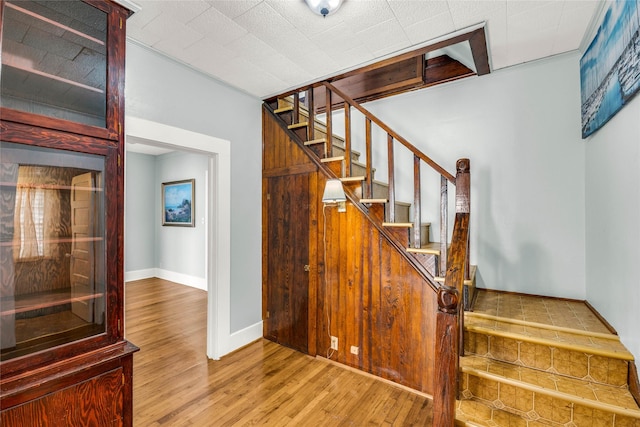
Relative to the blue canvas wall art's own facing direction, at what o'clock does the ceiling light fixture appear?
The ceiling light fixture is roughly at 12 o'clock from the blue canvas wall art.

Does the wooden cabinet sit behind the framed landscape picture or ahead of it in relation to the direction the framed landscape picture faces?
ahead

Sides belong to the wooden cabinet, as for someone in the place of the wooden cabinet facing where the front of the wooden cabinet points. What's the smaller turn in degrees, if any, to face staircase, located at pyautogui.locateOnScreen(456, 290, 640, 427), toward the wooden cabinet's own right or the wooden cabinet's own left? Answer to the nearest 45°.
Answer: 0° — it already faces it

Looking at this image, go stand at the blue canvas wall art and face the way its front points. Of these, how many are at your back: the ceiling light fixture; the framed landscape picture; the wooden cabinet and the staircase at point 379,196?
0

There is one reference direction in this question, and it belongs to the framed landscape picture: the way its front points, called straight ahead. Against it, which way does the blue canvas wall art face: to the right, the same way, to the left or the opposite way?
to the right

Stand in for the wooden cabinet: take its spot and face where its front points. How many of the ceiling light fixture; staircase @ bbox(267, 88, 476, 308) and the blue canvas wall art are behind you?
0

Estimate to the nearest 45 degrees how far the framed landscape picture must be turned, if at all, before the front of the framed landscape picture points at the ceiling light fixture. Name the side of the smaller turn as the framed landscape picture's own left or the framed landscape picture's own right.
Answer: approximately 45° to the framed landscape picture's own left

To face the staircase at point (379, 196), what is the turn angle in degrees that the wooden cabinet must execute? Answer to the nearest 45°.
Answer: approximately 45° to its left

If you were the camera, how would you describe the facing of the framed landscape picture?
facing the viewer and to the left of the viewer

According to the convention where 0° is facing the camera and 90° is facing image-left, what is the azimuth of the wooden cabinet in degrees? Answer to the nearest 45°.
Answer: approximately 315°

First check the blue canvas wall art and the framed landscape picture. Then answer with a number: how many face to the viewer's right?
0

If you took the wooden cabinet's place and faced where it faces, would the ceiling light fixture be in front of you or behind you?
in front

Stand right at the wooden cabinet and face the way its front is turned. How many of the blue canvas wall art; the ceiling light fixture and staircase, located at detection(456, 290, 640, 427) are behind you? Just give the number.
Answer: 0

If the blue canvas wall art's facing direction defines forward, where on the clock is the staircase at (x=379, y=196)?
The staircase is roughly at 1 o'clock from the blue canvas wall art.

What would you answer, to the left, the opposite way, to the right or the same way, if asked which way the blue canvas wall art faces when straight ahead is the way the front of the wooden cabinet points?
the opposite way
